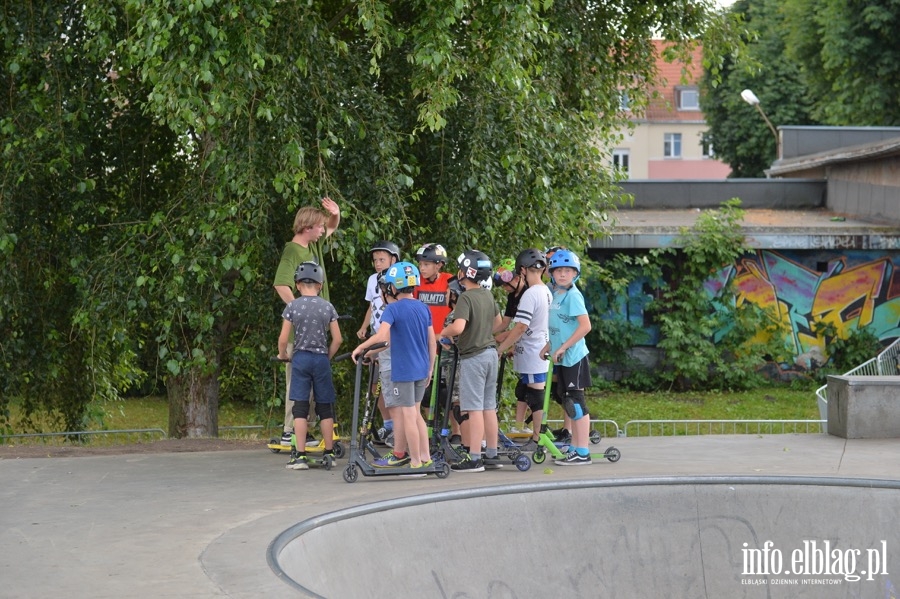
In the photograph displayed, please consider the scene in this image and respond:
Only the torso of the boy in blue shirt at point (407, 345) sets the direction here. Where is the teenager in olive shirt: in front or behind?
in front

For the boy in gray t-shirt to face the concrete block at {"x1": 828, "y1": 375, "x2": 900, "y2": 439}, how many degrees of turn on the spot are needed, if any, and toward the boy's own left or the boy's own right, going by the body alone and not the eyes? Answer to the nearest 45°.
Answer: approximately 90° to the boy's own right

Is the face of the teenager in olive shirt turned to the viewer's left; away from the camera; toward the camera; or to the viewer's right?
to the viewer's right

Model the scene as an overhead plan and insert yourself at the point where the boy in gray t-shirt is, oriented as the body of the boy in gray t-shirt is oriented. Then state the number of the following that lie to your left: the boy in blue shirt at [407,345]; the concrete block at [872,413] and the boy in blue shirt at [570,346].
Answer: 0

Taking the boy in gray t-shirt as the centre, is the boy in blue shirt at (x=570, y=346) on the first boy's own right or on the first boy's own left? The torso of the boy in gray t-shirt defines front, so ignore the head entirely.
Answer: on the first boy's own right

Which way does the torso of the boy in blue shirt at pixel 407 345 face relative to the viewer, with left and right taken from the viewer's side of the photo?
facing away from the viewer and to the left of the viewer

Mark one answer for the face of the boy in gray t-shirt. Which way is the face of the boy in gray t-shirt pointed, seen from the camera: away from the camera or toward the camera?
away from the camera

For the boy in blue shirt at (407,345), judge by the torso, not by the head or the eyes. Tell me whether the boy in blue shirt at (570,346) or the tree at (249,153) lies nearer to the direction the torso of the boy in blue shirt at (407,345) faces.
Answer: the tree

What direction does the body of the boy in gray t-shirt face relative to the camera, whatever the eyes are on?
away from the camera

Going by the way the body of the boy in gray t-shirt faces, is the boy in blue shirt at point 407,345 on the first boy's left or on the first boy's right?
on the first boy's right

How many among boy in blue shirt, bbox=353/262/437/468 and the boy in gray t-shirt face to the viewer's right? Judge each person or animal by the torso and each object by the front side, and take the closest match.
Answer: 0
